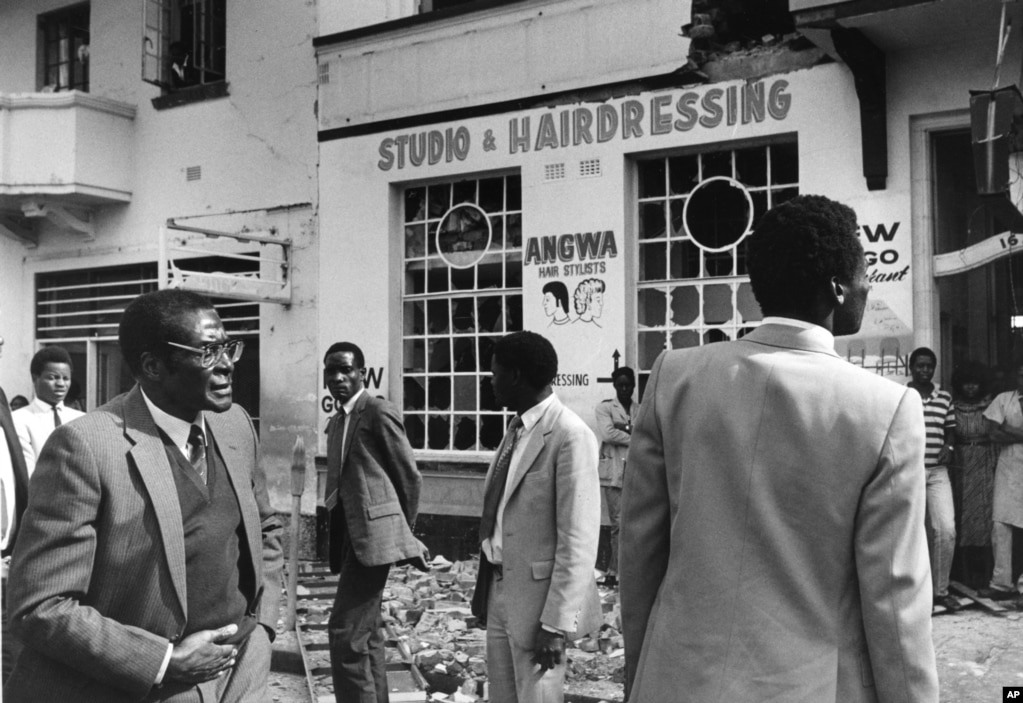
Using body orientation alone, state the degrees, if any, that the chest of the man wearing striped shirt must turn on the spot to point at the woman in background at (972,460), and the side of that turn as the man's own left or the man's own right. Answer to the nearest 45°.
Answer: approximately 135° to the man's own left

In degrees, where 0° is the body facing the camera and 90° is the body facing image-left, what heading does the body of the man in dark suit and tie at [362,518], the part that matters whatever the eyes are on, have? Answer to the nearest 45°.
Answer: approximately 45°

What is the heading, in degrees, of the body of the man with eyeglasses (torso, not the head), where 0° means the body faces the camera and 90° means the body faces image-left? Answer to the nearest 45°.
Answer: approximately 315°

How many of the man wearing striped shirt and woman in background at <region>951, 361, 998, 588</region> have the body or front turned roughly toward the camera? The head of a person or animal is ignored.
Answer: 2

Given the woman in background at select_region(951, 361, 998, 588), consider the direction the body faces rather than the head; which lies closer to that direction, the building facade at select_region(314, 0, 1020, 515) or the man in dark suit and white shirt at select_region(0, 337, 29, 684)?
the man in dark suit and white shirt

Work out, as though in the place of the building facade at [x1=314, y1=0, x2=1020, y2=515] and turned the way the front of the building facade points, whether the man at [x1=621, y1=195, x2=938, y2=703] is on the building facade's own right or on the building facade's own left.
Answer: on the building facade's own left

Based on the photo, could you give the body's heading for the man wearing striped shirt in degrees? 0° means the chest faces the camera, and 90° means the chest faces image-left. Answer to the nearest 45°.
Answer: approximately 0°

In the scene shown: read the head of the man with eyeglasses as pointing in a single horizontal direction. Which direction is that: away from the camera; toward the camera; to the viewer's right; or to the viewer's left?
to the viewer's right

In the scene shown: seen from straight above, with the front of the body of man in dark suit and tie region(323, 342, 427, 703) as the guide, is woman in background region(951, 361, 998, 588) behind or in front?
behind

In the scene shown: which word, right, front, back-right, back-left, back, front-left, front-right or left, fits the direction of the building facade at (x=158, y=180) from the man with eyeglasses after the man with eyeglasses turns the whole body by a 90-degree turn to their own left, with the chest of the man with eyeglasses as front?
front-left
